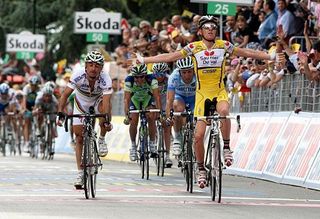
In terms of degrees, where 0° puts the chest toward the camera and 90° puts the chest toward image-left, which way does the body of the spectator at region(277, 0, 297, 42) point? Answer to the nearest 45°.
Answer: approximately 45°

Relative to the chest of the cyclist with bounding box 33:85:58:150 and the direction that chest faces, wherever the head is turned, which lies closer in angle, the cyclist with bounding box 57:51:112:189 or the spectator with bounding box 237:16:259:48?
the cyclist

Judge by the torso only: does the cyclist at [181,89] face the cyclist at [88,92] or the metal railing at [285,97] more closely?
the cyclist

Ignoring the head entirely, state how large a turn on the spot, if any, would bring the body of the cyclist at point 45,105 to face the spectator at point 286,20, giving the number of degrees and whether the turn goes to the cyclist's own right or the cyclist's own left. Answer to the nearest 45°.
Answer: approximately 45° to the cyclist's own left

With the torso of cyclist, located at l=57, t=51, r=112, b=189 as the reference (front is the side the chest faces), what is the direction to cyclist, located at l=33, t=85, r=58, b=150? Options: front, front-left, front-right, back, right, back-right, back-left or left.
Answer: back

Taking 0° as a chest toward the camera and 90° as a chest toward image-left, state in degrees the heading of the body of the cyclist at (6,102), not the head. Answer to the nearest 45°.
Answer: approximately 0°
